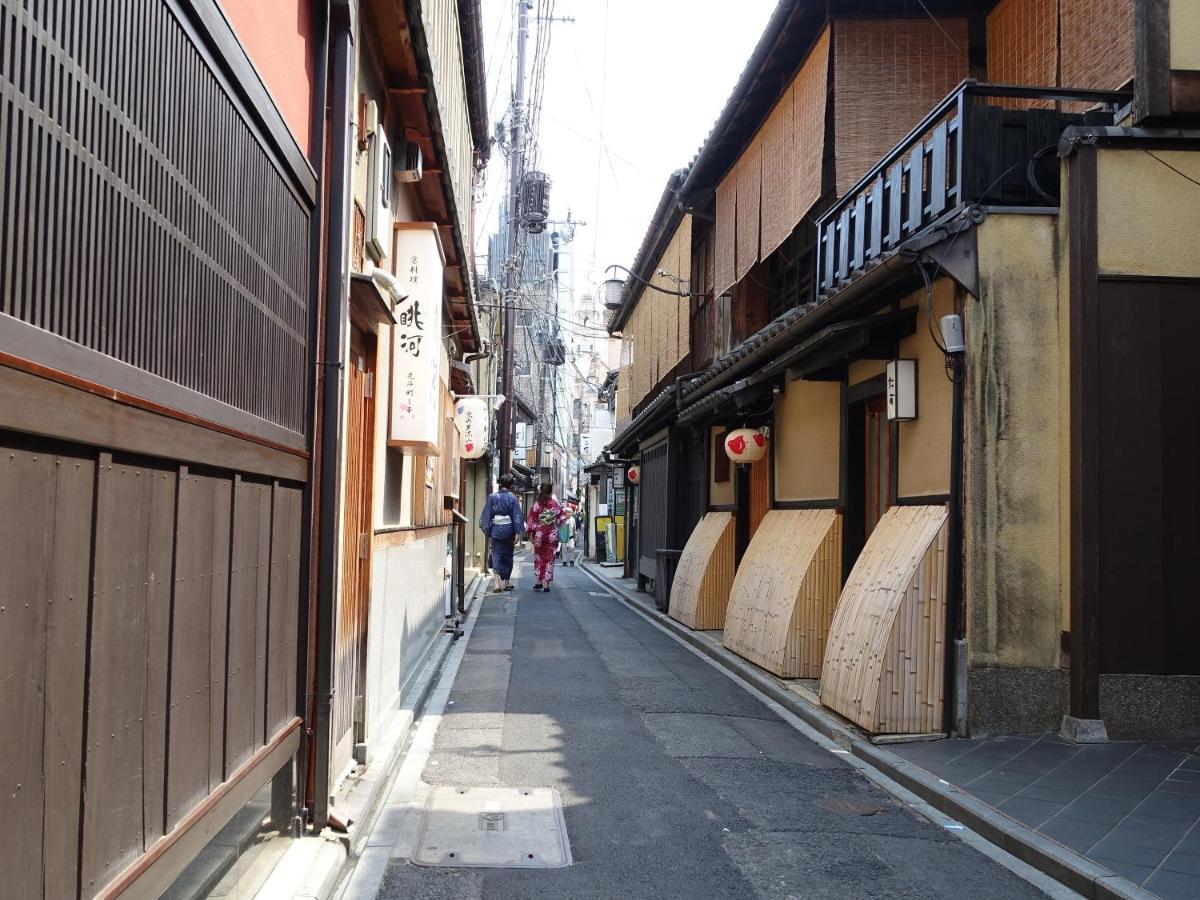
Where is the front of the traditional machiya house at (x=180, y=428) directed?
to the viewer's right

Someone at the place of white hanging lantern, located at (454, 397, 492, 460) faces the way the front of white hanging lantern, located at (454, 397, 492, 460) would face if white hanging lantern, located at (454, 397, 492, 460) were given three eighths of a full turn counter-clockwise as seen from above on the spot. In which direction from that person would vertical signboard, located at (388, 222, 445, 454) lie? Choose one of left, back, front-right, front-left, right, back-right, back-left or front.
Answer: back-right

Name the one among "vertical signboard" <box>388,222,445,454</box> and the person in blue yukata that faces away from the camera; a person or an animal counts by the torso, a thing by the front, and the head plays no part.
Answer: the person in blue yukata

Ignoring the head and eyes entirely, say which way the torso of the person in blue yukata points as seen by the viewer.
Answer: away from the camera

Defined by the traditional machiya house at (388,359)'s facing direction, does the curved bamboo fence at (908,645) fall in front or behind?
in front

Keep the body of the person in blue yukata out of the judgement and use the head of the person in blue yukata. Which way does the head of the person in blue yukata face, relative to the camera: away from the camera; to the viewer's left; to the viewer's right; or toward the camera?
away from the camera

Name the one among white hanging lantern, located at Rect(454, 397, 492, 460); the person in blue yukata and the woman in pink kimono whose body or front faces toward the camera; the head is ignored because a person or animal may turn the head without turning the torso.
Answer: the white hanging lantern

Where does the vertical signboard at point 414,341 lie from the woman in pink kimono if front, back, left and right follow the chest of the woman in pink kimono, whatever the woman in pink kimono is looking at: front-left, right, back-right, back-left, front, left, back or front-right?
back

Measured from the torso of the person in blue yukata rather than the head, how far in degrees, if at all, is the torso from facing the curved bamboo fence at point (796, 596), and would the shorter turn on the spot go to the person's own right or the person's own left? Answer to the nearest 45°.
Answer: approximately 180°

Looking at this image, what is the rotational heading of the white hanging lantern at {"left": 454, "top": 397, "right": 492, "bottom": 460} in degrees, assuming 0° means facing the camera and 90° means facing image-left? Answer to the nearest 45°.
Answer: approximately 0°

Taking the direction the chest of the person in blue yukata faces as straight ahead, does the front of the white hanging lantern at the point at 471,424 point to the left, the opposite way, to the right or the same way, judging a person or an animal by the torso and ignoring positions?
the opposite way

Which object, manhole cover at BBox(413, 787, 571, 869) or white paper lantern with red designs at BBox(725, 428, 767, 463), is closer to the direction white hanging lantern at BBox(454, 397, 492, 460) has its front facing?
the manhole cover

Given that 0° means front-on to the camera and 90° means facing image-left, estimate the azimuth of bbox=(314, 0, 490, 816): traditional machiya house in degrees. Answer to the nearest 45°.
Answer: approximately 270°

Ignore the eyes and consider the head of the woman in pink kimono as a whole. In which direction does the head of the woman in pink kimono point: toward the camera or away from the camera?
away from the camera
